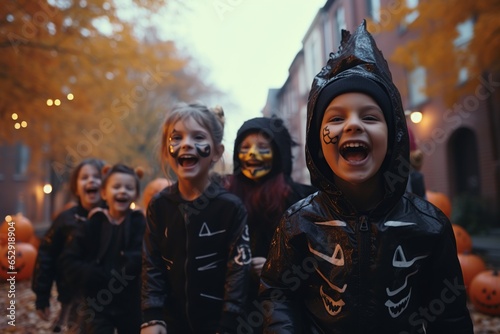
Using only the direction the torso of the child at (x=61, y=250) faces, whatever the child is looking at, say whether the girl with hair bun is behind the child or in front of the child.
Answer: in front

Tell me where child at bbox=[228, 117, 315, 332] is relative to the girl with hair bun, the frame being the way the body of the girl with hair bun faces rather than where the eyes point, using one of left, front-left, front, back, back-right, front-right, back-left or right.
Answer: back-left

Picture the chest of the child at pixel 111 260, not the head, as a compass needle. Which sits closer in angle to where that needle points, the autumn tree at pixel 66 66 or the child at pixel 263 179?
the child

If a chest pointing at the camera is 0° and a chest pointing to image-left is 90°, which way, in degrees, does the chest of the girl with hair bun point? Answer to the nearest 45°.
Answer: approximately 0°

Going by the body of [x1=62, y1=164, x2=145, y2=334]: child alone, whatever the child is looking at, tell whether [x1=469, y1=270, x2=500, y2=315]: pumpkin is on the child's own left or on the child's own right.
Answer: on the child's own left

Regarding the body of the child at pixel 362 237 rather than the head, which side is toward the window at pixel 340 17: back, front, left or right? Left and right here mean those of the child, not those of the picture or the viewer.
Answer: back

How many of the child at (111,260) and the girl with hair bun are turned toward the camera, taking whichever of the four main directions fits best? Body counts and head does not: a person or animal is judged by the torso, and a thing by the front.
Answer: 2

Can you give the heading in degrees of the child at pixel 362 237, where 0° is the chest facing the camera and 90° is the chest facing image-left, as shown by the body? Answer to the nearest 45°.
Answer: approximately 0°
